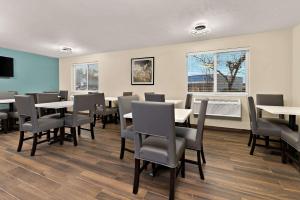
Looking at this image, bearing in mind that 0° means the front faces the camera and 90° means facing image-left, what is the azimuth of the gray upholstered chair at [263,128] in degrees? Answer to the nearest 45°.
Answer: approximately 270°

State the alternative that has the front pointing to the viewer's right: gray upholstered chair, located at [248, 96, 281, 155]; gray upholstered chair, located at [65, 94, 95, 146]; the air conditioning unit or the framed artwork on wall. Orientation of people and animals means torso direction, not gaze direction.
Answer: gray upholstered chair, located at [248, 96, 281, 155]

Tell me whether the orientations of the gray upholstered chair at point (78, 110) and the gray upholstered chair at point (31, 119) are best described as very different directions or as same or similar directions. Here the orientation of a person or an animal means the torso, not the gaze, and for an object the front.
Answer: very different directions

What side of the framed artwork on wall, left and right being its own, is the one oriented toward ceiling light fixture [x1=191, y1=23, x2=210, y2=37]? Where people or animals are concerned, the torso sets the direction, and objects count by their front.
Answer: left

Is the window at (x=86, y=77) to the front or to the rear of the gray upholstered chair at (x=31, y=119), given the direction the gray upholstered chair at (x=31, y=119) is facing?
to the front

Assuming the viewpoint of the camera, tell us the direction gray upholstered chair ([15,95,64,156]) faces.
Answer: facing away from the viewer and to the right of the viewer
